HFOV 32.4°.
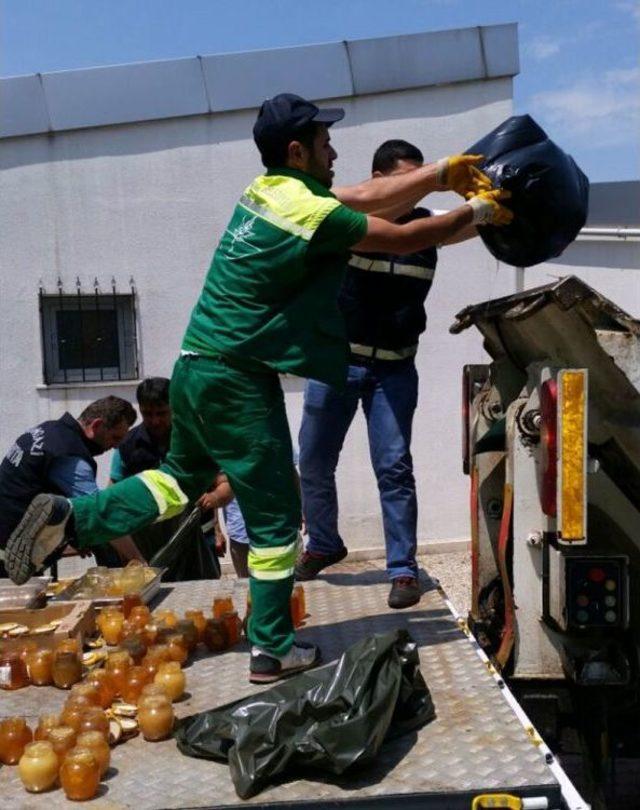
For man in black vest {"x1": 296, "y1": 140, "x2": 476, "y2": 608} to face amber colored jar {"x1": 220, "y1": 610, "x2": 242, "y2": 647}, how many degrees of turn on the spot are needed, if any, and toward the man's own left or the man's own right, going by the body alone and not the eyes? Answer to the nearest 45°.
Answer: approximately 45° to the man's own right

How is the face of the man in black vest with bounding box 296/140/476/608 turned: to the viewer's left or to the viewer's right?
to the viewer's right

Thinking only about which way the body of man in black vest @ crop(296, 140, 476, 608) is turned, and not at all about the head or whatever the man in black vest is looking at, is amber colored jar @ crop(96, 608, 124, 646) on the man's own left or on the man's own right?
on the man's own right

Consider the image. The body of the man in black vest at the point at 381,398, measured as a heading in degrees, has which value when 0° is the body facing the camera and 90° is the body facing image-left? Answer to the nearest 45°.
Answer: approximately 0°

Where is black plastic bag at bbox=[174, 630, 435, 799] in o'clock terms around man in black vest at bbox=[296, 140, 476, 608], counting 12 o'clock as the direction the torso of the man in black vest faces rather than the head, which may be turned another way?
The black plastic bag is roughly at 12 o'clock from the man in black vest.

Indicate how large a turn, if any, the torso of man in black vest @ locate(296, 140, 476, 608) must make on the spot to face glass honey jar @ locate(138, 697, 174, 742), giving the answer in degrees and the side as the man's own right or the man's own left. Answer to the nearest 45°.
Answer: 0° — they already face it
